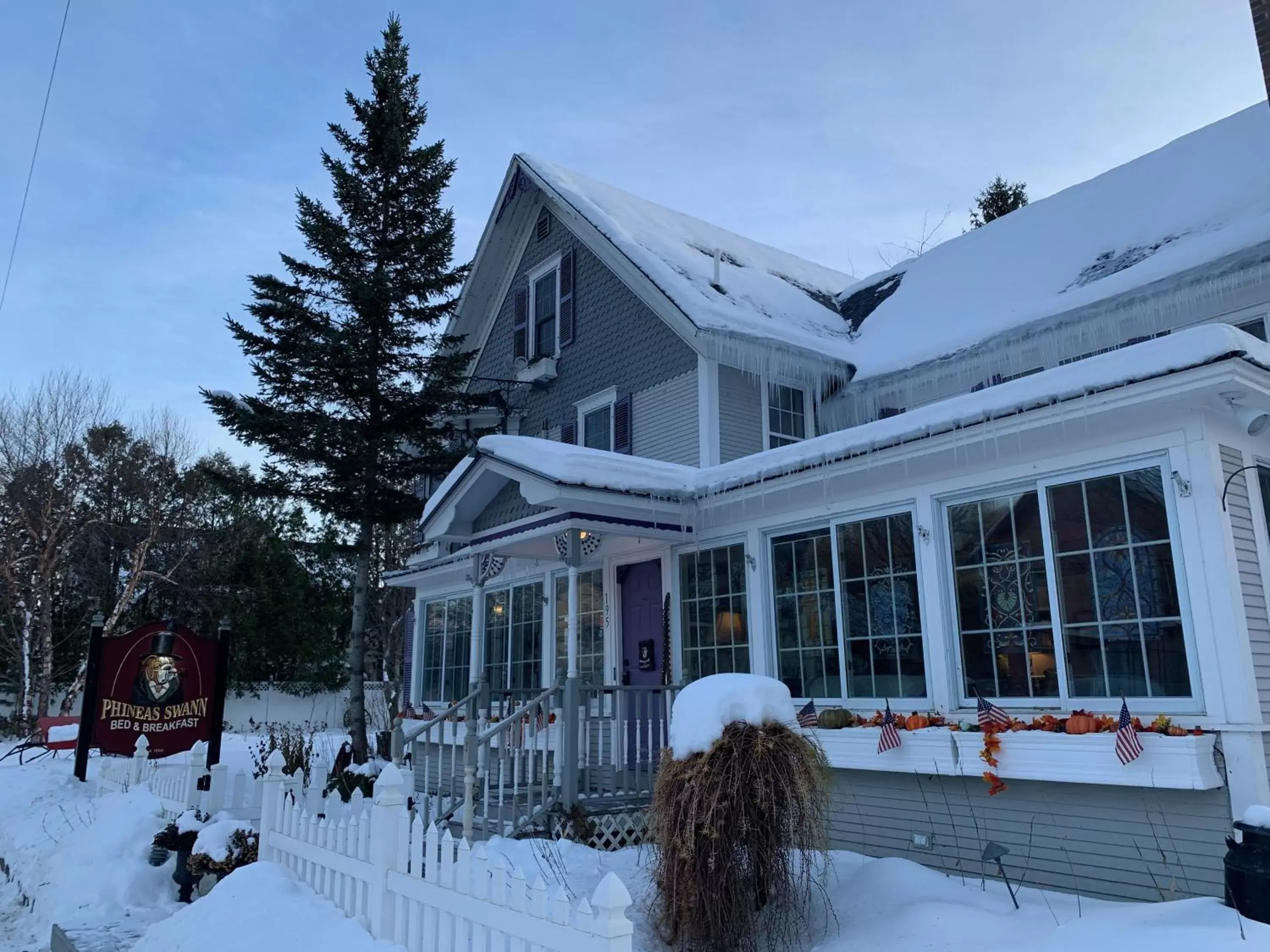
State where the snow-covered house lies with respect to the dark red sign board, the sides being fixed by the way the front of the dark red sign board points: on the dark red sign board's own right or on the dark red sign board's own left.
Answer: on the dark red sign board's own left

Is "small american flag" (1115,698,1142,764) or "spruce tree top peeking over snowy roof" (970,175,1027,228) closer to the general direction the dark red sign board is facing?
the small american flag

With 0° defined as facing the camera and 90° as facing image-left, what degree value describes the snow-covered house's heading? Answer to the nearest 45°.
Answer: approximately 45°

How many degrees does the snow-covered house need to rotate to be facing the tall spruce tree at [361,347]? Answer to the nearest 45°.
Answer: approximately 90° to its right

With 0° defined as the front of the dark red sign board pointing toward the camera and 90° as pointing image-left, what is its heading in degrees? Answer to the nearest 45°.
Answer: approximately 0°

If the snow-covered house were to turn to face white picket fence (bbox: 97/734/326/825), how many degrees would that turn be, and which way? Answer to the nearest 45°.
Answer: approximately 45° to its right
